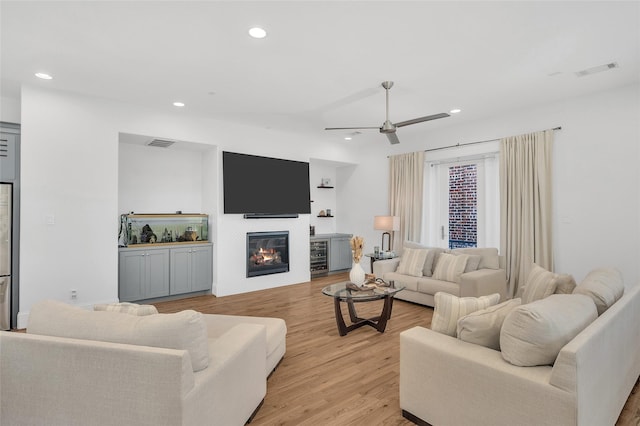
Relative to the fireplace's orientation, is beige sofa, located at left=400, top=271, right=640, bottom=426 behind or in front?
in front

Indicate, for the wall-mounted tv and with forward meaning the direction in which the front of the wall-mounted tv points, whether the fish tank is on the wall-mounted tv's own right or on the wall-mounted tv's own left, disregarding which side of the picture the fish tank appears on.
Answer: on the wall-mounted tv's own right

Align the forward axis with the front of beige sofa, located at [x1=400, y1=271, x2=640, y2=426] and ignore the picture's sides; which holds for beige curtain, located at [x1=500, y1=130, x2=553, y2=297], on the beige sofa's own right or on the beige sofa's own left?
on the beige sofa's own right

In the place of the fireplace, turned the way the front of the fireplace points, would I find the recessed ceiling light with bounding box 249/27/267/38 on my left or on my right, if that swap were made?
on my right

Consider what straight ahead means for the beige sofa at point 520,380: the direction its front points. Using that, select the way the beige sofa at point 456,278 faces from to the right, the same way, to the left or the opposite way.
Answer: to the left

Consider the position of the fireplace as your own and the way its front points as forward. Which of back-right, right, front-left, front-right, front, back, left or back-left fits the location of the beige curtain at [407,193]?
front-left

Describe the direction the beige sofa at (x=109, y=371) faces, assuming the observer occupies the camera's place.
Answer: facing away from the viewer and to the right of the viewer

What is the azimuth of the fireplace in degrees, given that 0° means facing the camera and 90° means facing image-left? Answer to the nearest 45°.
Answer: approximately 315°

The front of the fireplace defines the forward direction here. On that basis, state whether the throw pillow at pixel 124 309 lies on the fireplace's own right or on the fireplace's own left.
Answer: on the fireplace's own right

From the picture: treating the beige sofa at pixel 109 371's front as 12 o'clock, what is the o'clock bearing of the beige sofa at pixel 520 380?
the beige sofa at pixel 520 380 is roughly at 2 o'clock from the beige sofa at pixel 109 371.

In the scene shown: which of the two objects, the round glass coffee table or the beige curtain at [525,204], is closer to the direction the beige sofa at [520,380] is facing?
the round glass coffee table

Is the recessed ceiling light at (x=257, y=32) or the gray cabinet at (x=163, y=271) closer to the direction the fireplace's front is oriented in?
the recessed ceiling light

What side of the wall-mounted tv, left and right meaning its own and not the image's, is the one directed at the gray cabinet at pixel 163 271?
right

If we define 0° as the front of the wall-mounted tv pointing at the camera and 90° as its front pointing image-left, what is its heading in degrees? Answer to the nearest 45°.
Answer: approximately 315°

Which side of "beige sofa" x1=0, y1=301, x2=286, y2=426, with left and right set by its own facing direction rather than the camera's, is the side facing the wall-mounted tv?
front
